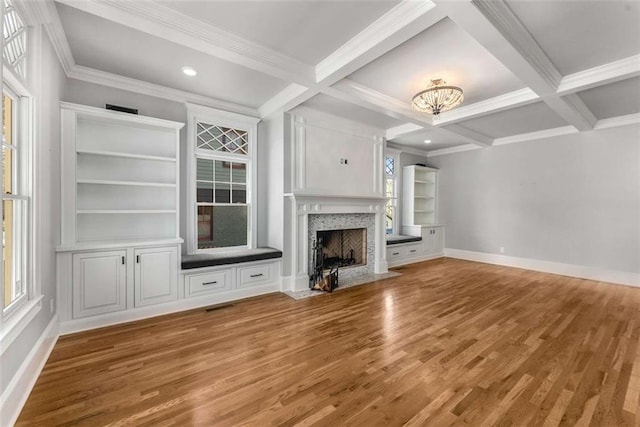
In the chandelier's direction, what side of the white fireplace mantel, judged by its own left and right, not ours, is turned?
front

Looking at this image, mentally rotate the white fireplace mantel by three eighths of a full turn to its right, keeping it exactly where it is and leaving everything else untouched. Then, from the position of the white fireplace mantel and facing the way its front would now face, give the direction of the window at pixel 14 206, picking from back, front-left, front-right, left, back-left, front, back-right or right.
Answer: front-left

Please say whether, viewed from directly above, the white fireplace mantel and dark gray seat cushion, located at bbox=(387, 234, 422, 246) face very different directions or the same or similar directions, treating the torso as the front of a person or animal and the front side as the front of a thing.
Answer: same or similar directions

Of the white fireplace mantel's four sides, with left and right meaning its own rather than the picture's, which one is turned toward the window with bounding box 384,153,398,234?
left

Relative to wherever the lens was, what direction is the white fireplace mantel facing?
facing the viewer and to the right of the viewer

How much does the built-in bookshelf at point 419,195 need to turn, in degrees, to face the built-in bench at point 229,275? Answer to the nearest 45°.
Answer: approximately 90° to its right

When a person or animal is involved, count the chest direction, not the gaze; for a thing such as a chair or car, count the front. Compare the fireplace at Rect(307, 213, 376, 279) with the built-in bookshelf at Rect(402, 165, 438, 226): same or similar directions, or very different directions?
same or similar directions

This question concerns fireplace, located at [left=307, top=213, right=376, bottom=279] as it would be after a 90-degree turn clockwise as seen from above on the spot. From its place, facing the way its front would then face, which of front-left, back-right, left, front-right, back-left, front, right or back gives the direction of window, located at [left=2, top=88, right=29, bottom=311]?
front

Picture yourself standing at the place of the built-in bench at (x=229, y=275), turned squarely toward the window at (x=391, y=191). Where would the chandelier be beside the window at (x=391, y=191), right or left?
right

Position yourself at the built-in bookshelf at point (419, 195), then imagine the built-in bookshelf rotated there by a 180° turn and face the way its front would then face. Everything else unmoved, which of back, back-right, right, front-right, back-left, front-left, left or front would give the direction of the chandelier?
back-left

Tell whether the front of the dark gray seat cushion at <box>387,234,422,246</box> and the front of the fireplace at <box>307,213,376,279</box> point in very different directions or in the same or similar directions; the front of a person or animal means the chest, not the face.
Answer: same or similar directions

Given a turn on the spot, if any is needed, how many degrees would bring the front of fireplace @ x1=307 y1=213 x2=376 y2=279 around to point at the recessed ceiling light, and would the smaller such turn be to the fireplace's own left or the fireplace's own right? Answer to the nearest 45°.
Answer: approximately 90° to the fireplace's own right

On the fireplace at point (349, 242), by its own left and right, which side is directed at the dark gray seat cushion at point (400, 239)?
left

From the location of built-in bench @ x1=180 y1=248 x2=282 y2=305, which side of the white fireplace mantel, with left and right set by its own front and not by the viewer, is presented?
right

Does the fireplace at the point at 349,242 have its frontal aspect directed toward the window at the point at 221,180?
no

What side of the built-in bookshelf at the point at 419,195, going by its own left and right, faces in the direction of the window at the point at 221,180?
right
